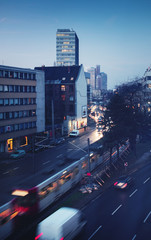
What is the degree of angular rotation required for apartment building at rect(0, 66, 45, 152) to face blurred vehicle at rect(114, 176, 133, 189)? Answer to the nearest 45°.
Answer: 0° — it already faces it

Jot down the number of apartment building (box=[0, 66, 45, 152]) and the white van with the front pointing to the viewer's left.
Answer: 0

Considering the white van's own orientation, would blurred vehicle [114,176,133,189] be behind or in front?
in front

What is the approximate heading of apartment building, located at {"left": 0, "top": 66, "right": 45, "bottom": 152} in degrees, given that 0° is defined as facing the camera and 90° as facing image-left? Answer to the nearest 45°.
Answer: approximately 315°

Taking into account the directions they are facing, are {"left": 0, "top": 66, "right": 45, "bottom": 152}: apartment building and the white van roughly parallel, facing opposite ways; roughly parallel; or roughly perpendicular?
roughly perpendicular

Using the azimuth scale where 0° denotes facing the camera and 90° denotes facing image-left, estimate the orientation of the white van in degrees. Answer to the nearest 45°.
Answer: approximately 225°

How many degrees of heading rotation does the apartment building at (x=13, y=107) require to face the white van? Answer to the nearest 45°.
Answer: approximately 45° to its right
